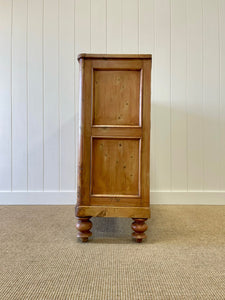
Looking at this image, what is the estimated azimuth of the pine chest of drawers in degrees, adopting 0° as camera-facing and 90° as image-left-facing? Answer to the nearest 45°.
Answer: approximately 90°
